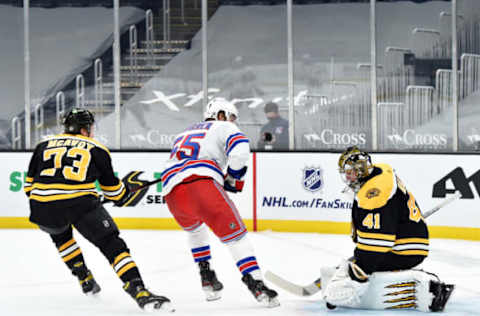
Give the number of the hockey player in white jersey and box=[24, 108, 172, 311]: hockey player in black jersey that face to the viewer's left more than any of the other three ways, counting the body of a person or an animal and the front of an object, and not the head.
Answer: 0

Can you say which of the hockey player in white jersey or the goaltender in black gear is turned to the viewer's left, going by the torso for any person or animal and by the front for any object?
the goaltender in black gear

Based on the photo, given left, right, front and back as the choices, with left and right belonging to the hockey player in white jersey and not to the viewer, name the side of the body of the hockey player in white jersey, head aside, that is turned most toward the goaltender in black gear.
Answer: right

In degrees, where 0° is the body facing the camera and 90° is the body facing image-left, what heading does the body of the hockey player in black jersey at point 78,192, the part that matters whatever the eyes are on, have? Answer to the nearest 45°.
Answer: approximately 225°

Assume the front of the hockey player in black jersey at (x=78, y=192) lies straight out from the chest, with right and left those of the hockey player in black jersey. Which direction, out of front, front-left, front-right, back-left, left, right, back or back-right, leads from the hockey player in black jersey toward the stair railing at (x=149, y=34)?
front-left

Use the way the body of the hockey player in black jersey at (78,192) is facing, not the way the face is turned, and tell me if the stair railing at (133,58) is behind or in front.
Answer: in front

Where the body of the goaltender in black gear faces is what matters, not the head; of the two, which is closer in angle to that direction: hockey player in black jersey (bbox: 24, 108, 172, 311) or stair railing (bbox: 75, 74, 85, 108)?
the hockey player in black jersey

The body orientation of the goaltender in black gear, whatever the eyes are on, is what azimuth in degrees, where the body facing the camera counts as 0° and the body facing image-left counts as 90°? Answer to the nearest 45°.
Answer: approximately 90°

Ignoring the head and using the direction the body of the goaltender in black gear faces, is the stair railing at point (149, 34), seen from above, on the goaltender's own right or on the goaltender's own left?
on the goaltender's own right

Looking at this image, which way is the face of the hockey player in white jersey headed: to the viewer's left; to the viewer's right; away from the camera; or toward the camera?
away from the camera

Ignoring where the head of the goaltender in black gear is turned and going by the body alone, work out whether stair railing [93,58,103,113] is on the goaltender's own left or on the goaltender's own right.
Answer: on the goaltender's own right
